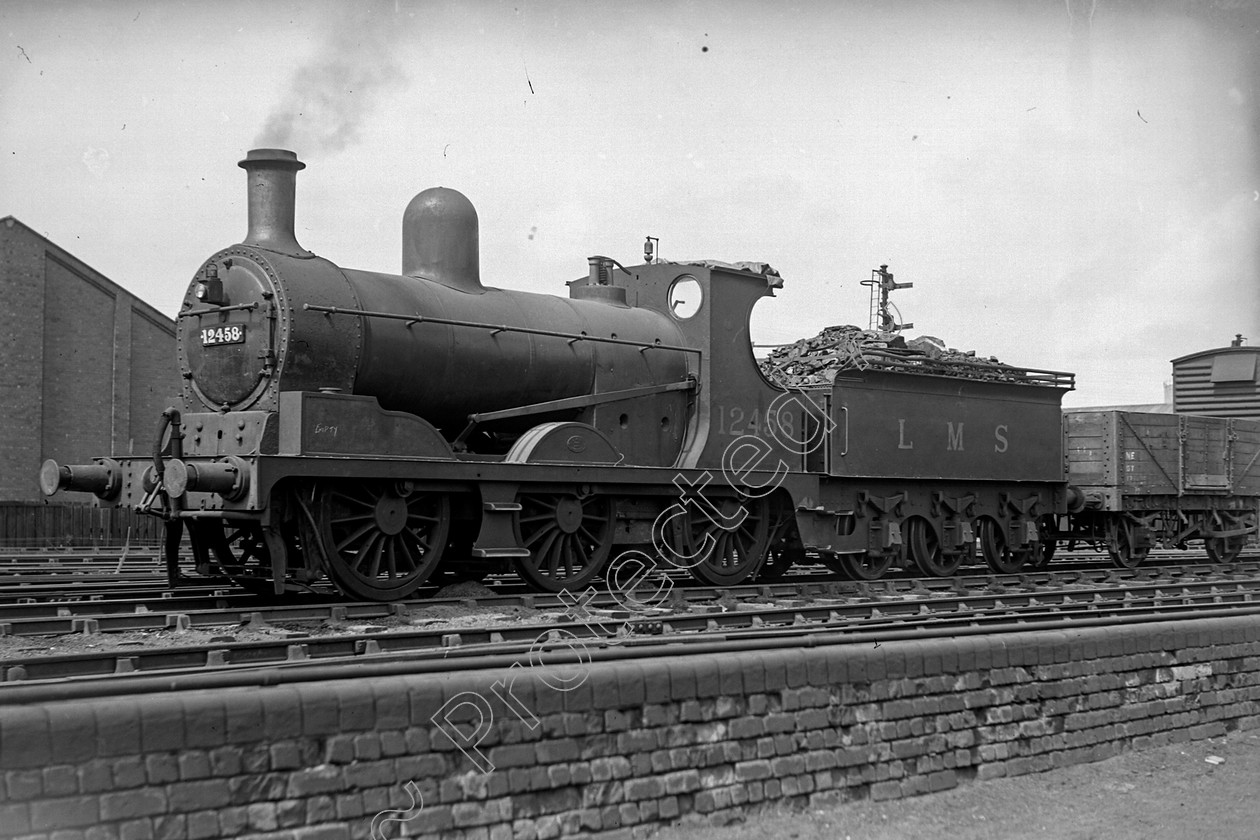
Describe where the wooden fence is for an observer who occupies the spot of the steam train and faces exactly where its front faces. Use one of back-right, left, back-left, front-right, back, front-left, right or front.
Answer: right

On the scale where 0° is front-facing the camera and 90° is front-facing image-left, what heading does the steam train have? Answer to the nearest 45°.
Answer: approximately 45°

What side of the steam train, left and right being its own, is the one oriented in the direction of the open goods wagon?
back

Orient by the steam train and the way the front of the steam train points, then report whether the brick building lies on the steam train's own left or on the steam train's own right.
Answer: on the steam train's own right

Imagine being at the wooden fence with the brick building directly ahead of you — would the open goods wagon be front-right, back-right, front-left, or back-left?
back-right

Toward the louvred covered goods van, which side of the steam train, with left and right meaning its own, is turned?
back
